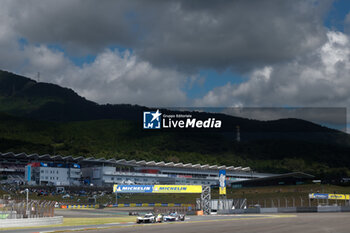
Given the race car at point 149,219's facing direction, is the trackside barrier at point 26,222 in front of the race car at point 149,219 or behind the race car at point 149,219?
in front

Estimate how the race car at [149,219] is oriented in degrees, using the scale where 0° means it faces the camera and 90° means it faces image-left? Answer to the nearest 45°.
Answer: approximately 45°

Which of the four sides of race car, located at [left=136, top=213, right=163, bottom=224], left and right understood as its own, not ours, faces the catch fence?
front
